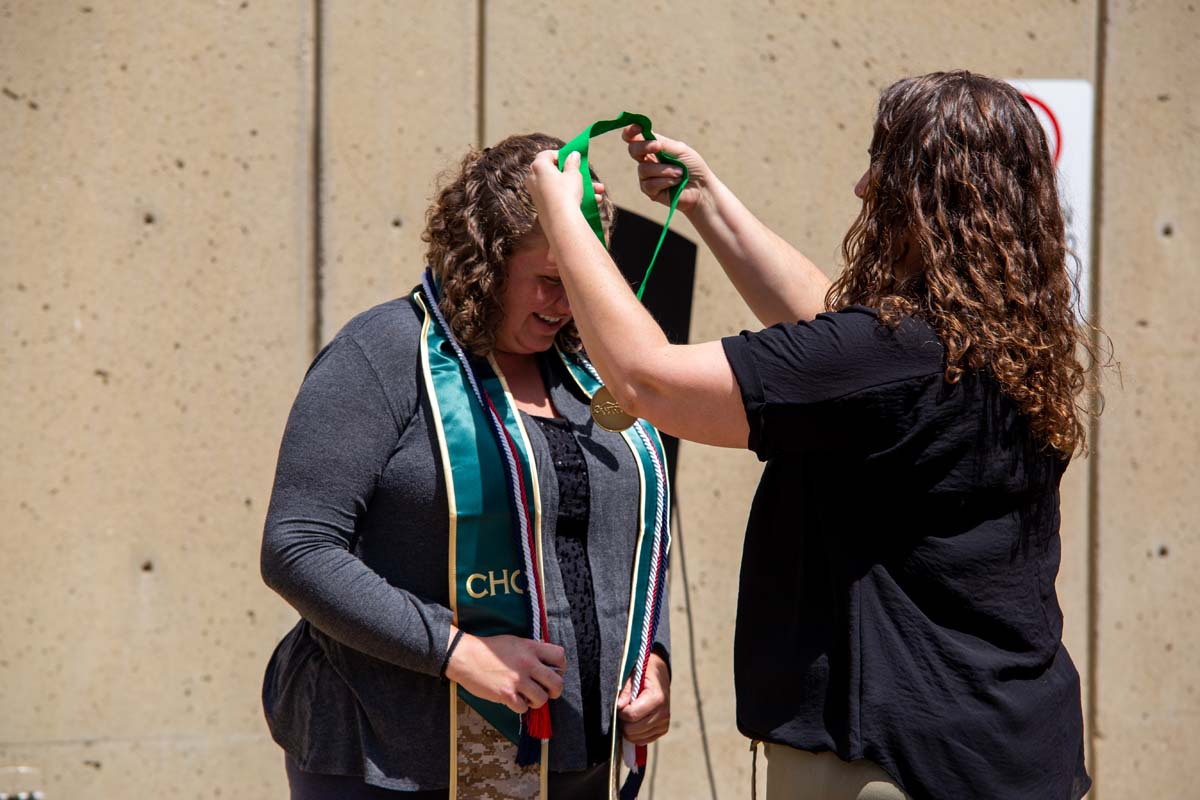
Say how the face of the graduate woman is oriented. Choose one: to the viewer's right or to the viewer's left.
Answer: to the viewer's right

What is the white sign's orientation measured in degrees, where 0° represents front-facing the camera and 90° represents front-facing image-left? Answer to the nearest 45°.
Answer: approximately 0°

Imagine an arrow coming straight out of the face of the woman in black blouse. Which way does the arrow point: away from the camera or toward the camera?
away from the camera

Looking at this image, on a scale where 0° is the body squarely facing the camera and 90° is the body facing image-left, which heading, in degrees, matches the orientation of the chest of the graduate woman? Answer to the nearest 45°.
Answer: approximately 315°

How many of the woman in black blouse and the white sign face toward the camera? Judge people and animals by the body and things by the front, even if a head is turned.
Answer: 1

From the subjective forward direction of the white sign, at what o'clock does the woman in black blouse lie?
The woman in black blouse is roughly at 12 o'clock from the white sign.

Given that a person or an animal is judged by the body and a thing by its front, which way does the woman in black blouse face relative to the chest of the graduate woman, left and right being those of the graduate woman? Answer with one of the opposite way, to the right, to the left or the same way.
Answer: the opposite way

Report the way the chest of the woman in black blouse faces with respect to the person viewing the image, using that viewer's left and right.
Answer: facing away from the viewer and to the left of the viewer

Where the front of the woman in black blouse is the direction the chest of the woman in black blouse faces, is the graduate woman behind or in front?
in front

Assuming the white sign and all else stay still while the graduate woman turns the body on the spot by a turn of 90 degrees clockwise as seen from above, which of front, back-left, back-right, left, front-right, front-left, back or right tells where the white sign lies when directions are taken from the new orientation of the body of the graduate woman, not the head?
back
